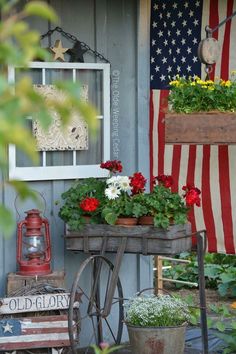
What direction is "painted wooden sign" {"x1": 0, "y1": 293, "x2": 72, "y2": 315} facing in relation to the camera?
toward the camera

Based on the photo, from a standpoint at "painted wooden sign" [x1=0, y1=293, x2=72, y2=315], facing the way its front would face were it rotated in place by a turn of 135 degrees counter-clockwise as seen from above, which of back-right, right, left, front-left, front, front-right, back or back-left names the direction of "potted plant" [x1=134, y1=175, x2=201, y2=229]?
front-right

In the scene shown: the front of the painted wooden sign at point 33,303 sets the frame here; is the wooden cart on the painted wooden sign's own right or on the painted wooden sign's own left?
on the painted wooden sign's own left

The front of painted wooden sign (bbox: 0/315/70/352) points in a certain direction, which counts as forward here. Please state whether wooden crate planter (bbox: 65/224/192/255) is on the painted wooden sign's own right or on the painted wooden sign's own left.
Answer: on the painted wooden sign's own left

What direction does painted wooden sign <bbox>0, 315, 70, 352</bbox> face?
toward the camera

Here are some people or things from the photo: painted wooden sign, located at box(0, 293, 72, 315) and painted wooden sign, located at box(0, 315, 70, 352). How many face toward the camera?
2

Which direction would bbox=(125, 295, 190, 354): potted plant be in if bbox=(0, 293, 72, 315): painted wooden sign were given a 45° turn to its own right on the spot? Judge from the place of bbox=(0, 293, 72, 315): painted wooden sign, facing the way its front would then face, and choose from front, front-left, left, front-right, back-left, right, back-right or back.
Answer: back-left

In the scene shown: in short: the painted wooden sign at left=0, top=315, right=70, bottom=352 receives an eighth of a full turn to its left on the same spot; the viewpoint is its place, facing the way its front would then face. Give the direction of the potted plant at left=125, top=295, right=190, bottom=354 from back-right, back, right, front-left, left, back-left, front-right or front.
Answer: front-left
